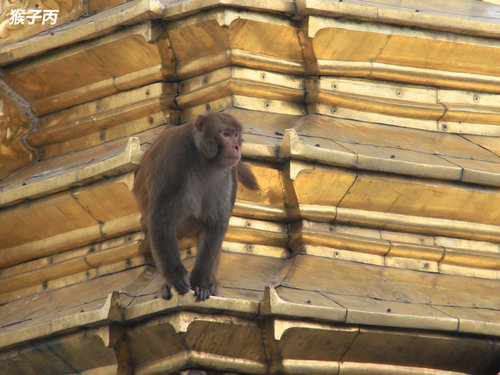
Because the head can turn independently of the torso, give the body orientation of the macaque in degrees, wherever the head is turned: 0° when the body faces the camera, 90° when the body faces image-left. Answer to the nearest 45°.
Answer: approximately 315°
